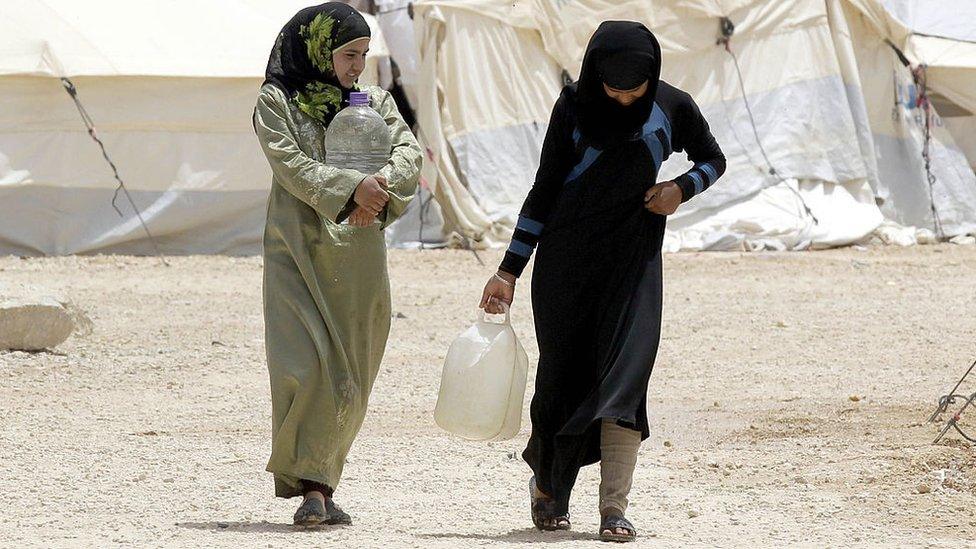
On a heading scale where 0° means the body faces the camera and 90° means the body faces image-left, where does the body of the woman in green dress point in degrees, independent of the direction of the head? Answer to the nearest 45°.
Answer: approximately 315°

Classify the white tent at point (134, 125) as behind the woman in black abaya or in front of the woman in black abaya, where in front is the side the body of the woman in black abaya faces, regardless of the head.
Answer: behind

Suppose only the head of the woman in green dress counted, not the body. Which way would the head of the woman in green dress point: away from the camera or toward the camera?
toward the camera

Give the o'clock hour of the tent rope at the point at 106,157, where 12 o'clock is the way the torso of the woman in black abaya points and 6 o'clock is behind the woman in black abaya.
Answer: The tent rope is roughly at 5 o'clock from the woman in black abaya.

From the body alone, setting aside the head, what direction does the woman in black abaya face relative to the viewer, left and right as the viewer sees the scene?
facing the viewer

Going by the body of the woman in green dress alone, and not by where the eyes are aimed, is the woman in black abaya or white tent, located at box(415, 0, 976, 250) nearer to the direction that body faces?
the woman in black abaya

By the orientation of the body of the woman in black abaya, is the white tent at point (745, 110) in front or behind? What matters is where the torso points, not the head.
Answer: behind

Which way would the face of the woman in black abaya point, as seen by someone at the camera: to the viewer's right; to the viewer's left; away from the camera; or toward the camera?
toward the camera

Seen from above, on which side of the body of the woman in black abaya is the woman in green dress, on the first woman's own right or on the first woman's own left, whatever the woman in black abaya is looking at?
on the first woman's own right

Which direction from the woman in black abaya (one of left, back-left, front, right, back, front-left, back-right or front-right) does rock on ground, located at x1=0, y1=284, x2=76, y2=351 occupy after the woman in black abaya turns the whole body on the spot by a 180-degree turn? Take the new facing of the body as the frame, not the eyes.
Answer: front-left

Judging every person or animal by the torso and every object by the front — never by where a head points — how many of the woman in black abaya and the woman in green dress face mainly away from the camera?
0

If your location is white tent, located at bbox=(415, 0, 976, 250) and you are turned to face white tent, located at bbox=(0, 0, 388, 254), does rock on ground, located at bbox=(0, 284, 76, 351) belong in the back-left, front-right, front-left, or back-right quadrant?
front-left
